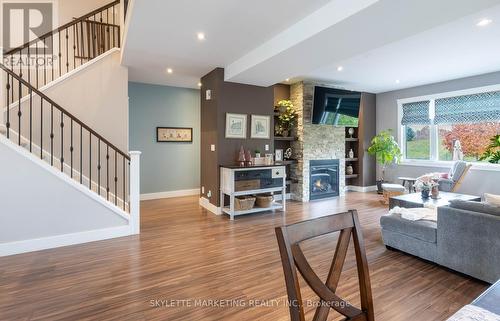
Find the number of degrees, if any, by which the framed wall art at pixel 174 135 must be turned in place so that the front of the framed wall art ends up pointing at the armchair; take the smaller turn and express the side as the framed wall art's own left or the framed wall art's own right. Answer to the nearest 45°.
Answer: approximately 45° to the framed wall art's own left

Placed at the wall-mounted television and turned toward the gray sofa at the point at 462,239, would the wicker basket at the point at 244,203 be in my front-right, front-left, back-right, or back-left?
front-right

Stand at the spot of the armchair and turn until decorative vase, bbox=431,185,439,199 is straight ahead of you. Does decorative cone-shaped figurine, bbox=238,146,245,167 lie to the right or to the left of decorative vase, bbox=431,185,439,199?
right

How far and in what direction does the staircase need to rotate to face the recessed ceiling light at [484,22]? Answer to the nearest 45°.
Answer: approximately 45° to its right

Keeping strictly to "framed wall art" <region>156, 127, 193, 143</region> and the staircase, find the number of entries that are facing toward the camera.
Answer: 1

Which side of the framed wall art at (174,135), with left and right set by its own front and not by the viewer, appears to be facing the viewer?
front

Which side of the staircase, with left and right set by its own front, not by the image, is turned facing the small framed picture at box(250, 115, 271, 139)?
front

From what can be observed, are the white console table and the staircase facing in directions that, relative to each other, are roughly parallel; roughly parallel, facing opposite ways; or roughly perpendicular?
roughly perpendicular

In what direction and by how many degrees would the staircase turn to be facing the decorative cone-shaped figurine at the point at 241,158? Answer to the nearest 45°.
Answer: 0° — it already faces it

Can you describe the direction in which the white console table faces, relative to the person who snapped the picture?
facing the viewer and to the right of the viewer

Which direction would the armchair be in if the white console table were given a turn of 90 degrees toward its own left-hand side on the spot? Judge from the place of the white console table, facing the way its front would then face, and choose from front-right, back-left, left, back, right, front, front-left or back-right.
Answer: front-right

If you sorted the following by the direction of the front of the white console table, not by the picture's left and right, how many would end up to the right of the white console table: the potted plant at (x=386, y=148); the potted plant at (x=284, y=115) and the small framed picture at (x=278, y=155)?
0

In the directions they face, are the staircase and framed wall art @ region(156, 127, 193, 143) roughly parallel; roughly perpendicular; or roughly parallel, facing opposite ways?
roughly perpendicular

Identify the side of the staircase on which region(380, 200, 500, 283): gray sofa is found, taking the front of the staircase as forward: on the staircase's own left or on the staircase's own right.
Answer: on the staircase's own right

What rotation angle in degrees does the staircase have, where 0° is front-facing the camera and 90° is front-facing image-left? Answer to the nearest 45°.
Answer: approximately 270°
